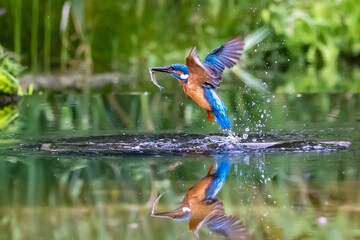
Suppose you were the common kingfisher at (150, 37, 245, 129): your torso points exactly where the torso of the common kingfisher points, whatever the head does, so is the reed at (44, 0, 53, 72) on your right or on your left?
on your right

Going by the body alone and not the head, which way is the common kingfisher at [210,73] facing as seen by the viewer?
to the viewer's left

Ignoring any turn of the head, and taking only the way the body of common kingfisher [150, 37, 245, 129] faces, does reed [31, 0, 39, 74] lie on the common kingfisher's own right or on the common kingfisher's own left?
on the common kingfisher's own right
